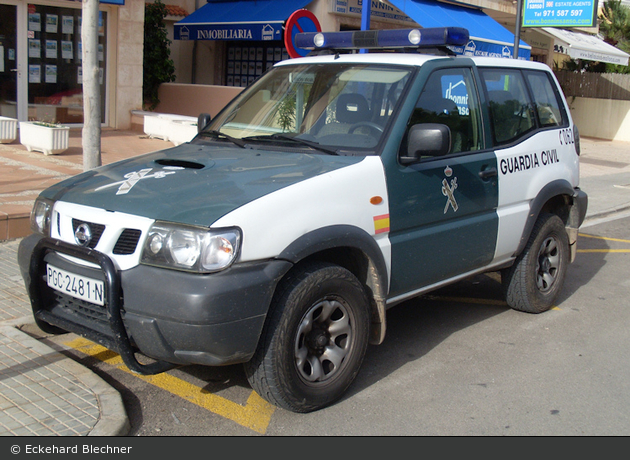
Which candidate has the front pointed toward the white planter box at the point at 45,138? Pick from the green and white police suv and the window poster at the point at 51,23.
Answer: the window poster

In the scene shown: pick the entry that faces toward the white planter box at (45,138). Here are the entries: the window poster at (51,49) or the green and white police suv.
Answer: the window poster

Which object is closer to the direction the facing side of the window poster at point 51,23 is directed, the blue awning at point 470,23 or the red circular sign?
the red circular sign

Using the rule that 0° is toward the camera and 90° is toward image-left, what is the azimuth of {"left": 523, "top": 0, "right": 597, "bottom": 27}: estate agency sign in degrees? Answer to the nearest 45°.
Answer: approximately 0°

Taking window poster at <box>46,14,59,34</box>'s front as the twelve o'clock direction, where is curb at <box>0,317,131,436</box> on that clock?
The curb is roughly at 12 o'clock from the window poster.

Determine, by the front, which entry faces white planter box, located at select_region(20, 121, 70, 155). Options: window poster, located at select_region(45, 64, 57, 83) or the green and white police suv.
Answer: the window poster

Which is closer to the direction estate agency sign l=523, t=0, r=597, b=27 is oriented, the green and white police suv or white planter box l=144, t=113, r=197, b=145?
the green and white police suv
